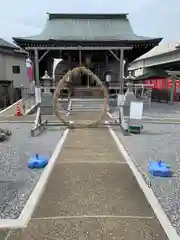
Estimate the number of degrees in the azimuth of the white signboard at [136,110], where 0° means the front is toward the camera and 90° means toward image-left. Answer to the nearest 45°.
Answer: approximately 0°

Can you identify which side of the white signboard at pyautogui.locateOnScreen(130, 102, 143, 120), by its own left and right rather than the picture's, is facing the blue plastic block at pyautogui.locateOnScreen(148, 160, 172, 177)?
front
